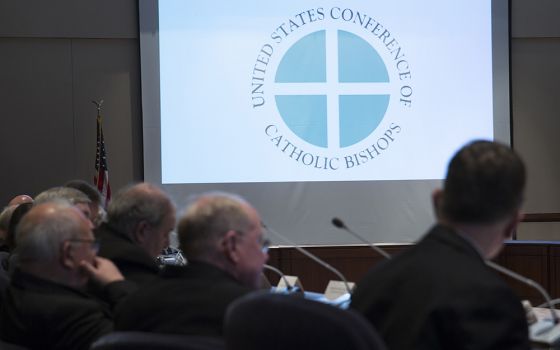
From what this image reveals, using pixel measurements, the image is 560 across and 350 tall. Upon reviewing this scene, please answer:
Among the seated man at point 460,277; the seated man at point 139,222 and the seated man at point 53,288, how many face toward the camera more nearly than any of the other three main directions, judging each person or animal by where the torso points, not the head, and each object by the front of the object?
0

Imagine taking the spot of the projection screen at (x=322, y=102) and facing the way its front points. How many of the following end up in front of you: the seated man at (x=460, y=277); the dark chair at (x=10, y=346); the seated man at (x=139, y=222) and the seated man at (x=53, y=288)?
4

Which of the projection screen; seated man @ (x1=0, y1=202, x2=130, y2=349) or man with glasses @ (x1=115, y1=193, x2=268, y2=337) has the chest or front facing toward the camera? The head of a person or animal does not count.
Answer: the projection screen

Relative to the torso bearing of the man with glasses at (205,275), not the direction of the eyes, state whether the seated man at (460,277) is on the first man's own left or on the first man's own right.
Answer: on the first man's own right

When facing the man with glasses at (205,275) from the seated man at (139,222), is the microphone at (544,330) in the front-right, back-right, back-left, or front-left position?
front-left

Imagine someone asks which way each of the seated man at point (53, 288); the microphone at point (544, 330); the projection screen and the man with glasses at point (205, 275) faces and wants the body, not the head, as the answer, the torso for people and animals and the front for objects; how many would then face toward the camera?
1

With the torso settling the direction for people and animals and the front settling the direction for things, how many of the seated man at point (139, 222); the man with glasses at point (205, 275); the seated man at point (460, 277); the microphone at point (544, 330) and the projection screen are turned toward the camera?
1

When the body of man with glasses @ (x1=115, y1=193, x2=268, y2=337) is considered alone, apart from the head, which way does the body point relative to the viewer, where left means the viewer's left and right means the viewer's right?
facing away from the viewer and to the right of the viewer

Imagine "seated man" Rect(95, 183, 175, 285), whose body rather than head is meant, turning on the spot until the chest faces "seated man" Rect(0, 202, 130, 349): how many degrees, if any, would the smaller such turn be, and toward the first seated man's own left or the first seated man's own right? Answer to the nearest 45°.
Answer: approximately 180°

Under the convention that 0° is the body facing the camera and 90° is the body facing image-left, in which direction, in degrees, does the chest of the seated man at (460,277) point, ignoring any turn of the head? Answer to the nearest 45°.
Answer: approximately 225°

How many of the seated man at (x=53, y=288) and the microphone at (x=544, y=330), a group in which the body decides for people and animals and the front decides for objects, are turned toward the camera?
0

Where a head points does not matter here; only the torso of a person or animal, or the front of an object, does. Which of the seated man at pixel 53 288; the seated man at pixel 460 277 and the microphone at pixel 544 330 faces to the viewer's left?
the microphone

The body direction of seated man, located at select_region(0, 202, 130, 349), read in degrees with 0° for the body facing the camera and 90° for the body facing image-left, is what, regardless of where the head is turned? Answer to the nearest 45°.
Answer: approximately 225°

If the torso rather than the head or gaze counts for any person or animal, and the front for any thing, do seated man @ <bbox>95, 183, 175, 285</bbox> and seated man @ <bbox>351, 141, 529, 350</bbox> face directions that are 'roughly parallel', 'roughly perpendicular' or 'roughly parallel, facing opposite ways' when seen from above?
roughly parallel

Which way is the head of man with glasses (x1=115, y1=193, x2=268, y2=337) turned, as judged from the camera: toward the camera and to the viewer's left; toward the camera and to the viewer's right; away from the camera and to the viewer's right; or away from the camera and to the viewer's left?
away from the camera and to the viewer's right
